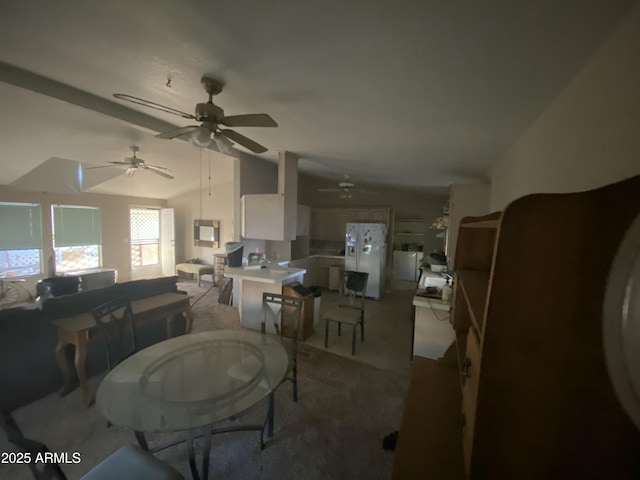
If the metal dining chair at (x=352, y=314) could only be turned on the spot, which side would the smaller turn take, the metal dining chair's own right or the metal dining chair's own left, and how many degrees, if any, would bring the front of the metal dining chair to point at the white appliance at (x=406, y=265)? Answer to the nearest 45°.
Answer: approximately 180°

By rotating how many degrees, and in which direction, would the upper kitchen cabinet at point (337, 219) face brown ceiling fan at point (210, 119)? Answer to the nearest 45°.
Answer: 0° — it already faces it

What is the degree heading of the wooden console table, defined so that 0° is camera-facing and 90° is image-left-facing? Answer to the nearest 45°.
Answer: approximately 315°

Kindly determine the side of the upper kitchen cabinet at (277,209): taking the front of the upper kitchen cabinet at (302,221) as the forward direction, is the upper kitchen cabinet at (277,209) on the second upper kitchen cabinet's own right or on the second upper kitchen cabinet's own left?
on the second upper kitchen cabinet's own right

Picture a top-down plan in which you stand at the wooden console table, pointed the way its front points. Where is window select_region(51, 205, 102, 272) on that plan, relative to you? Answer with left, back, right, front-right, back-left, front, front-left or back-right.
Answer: back-left

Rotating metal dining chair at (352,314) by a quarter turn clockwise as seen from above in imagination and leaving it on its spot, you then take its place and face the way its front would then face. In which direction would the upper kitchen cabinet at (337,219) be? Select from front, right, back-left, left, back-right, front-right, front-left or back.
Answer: front-right

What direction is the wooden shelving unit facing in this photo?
to the viewer's left
